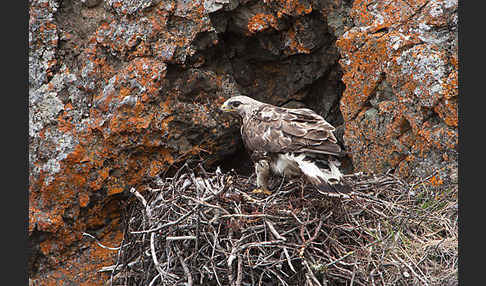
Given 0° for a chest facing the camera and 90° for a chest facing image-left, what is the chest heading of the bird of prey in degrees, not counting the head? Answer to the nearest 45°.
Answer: approximately 90°
